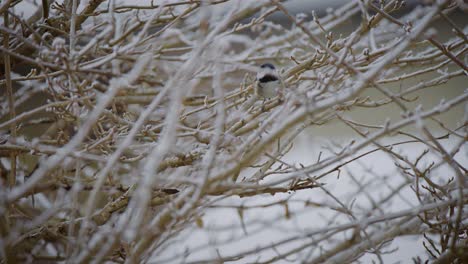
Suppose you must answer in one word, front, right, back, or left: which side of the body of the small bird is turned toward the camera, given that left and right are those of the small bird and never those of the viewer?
front
